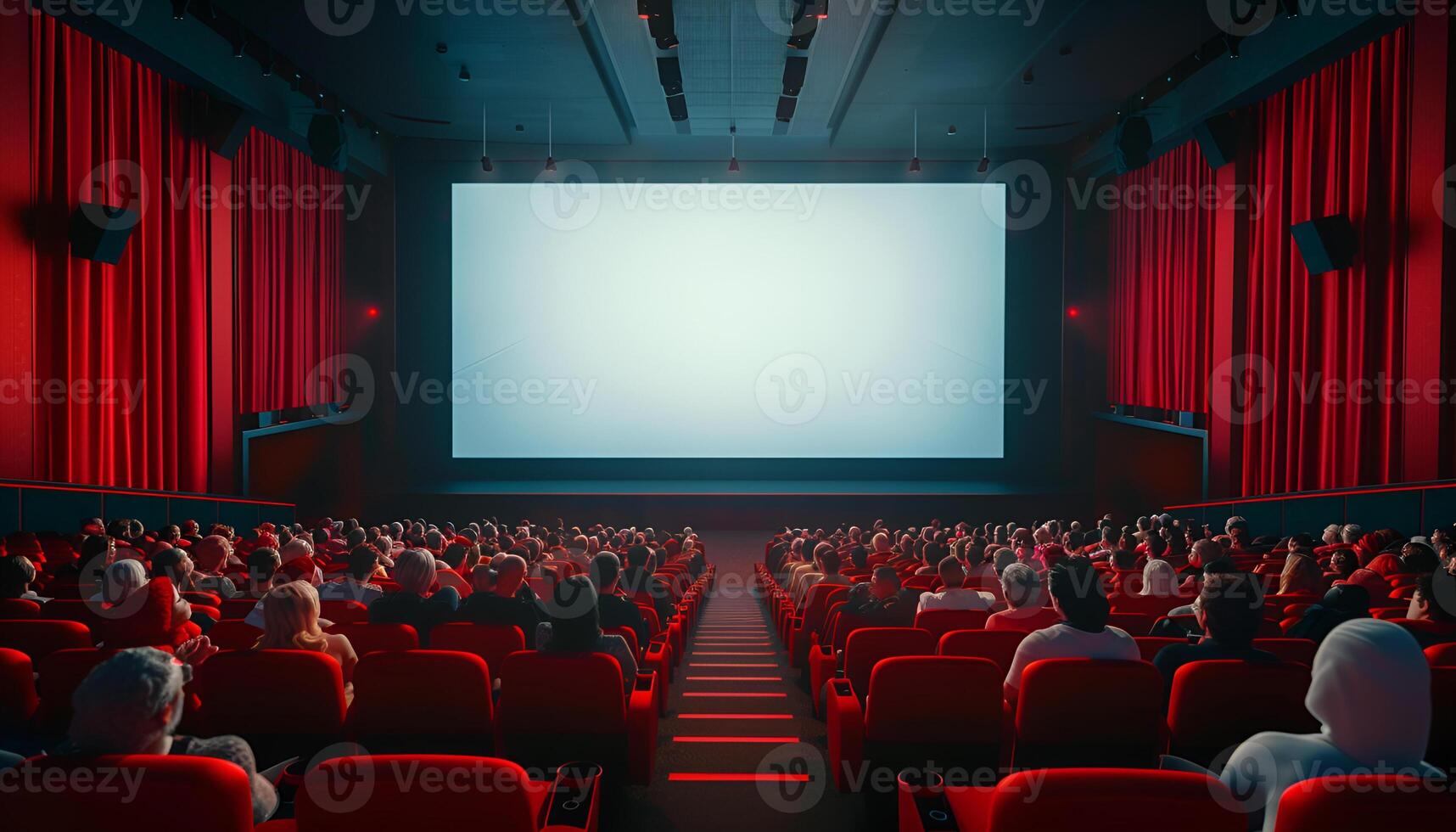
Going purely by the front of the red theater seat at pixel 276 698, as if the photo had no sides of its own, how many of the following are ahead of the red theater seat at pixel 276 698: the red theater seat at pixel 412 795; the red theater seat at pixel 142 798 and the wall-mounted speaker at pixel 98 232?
1

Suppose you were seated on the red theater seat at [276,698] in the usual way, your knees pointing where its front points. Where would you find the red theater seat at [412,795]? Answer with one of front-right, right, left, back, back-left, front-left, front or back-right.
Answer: back

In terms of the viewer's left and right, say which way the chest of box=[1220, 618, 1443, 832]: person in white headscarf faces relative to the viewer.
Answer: facing away from the viewer and to the left of the viewer

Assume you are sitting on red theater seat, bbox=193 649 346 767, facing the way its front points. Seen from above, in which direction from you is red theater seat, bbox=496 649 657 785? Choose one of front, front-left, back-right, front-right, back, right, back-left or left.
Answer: right

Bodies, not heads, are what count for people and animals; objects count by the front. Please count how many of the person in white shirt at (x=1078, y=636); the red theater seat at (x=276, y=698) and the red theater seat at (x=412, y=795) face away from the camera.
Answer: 3

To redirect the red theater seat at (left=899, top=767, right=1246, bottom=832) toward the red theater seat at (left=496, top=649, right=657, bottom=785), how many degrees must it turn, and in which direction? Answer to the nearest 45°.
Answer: approximately 45° to its left

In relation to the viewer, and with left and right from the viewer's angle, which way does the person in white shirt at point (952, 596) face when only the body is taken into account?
facing away from the viewer

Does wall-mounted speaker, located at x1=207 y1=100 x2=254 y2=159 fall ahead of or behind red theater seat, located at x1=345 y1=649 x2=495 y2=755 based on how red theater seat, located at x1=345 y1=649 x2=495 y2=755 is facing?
ahead

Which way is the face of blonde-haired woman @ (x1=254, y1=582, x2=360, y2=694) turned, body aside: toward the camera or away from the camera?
away from the camera

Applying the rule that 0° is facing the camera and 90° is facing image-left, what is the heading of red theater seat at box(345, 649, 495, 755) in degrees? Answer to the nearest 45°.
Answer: approximately 180°

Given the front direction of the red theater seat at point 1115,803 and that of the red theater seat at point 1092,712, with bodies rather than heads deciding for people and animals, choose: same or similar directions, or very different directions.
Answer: same or similar directions

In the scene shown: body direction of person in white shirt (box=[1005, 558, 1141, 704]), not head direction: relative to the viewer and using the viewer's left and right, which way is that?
facing away from the viewer

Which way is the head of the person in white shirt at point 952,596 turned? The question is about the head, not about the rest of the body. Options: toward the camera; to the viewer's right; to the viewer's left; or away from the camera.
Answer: away from the camera

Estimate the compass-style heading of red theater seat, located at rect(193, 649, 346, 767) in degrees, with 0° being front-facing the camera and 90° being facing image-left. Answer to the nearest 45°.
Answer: approximately 180°

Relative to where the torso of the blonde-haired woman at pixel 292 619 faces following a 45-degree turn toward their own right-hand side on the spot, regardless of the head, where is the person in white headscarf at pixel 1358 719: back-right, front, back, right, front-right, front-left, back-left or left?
right

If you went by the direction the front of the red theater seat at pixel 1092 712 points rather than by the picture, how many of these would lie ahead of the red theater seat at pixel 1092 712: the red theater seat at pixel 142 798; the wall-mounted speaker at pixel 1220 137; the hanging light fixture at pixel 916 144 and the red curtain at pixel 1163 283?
3

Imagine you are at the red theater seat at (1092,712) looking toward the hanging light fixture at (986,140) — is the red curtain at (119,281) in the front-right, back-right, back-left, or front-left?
front-left

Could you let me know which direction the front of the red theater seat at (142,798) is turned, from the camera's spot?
facing away from the viewer

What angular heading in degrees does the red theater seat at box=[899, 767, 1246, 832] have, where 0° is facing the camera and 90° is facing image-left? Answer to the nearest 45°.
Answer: approximately 180°
